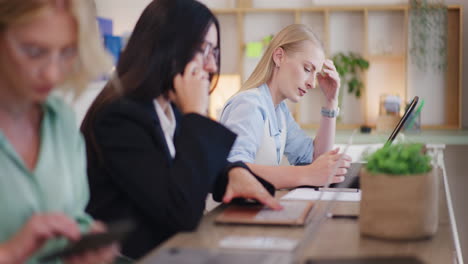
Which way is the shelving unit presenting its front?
toward the camera

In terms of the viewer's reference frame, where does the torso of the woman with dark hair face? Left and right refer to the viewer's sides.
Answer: facing to the right of the viewer

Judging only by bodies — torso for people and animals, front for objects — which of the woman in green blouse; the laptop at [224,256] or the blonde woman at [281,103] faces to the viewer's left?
the laptop

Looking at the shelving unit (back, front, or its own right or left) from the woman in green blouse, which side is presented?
front

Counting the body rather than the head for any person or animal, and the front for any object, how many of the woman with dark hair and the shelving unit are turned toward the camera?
1

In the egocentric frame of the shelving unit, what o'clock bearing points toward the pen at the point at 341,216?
The pen is roughly at 12 o'clock from the shelving unit.

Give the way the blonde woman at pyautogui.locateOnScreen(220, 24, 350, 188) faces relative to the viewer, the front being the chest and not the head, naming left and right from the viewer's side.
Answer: facing the viewer and to the right of the viewer

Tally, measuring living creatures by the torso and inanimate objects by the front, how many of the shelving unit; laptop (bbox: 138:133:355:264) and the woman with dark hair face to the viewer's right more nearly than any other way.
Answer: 1

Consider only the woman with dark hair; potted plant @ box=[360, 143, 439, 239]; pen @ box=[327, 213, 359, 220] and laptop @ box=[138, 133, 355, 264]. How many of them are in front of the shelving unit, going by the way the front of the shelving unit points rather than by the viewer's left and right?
4

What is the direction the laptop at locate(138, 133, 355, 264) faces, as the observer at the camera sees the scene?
facing to the left of the viewer

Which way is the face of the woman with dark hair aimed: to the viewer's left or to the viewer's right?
to the viewer's right

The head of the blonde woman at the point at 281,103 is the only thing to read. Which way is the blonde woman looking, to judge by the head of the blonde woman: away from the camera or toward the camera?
toward the camera
